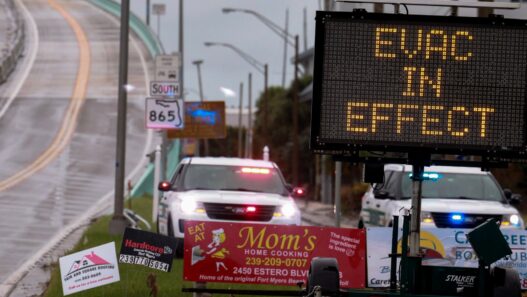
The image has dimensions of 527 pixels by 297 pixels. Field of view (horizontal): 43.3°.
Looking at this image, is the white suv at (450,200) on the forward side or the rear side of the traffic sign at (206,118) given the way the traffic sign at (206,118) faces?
on the forward side
